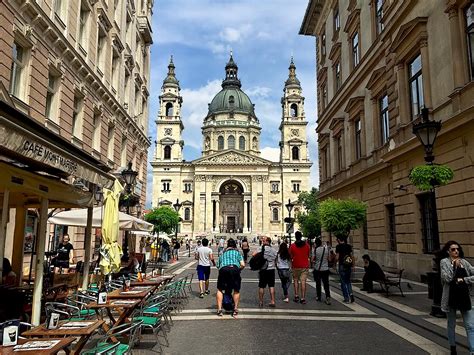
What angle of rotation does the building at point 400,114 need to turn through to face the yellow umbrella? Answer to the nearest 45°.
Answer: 0° — it already faces it

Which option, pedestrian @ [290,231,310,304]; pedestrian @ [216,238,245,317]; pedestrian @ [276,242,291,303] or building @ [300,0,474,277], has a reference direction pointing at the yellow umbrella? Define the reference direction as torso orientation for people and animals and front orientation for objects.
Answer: the building

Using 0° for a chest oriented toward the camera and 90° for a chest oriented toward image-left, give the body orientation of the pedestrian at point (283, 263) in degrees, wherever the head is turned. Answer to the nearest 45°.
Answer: approximately 180°

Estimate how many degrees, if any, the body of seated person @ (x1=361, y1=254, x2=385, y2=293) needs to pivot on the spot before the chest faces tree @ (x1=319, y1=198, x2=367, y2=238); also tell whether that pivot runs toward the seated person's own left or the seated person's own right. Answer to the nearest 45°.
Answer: approximately 90° to the seated person's own right

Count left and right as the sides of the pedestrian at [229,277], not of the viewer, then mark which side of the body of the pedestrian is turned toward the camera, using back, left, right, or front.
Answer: back

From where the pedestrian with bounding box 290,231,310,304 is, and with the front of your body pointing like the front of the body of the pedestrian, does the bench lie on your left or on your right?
on your right

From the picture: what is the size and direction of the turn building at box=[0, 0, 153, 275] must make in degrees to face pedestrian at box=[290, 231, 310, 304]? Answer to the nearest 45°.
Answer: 0° — it already faces them

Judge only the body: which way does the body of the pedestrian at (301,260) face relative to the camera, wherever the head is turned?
away from the camera

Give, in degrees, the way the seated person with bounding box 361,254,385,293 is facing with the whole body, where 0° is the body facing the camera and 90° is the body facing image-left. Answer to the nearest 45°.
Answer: approximately 90°
